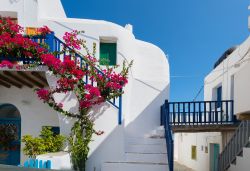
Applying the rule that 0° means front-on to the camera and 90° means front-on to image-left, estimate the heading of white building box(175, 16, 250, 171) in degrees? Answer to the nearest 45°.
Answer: approximately 45°

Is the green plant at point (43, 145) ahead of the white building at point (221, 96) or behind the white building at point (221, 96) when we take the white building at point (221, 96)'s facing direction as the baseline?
ahead

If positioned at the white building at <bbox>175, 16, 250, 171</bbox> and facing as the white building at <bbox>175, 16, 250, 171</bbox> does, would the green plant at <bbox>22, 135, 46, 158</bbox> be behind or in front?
in front
